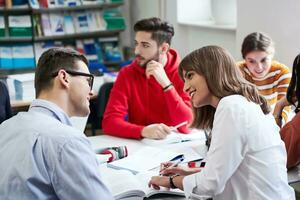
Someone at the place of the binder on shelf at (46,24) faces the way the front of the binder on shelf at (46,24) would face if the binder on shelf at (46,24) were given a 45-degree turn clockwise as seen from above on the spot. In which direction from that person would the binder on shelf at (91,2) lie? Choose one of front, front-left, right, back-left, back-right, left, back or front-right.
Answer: back-left

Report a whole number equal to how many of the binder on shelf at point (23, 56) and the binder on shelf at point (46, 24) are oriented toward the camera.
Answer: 2

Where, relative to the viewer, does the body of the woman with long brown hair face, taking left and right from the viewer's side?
facing to the left of the viewer

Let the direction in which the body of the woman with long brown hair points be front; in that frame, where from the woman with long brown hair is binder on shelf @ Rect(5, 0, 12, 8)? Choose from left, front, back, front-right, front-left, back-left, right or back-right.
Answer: front-right

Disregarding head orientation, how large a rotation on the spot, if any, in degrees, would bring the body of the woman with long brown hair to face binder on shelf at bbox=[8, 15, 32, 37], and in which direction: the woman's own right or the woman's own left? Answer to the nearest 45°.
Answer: approximately 45° to the woman's own right

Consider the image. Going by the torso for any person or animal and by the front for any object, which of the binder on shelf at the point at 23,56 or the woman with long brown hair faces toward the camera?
the binder on shelf

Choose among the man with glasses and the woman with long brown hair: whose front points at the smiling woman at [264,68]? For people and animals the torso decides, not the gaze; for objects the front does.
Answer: the man with glasses

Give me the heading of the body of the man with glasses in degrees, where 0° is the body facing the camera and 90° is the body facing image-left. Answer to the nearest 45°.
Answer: approximately 225°

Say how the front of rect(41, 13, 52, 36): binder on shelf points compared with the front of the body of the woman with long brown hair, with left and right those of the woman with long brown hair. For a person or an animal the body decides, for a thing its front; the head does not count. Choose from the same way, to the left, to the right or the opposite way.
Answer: to the left

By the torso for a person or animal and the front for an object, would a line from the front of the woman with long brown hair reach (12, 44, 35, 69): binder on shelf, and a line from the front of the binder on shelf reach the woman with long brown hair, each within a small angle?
no

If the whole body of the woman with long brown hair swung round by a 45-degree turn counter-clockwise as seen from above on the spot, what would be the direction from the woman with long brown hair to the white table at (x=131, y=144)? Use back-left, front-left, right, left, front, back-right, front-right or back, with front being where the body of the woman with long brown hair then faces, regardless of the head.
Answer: right

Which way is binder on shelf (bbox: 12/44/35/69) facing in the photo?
toward the camera

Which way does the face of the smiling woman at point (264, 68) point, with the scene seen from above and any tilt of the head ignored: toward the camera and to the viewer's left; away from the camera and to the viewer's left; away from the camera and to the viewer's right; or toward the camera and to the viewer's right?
toward the camera and to the viewer's left

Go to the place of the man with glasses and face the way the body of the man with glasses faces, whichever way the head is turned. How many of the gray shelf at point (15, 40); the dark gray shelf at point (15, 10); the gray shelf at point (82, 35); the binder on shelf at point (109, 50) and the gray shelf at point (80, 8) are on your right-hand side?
0

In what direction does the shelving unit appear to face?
toward the camera
